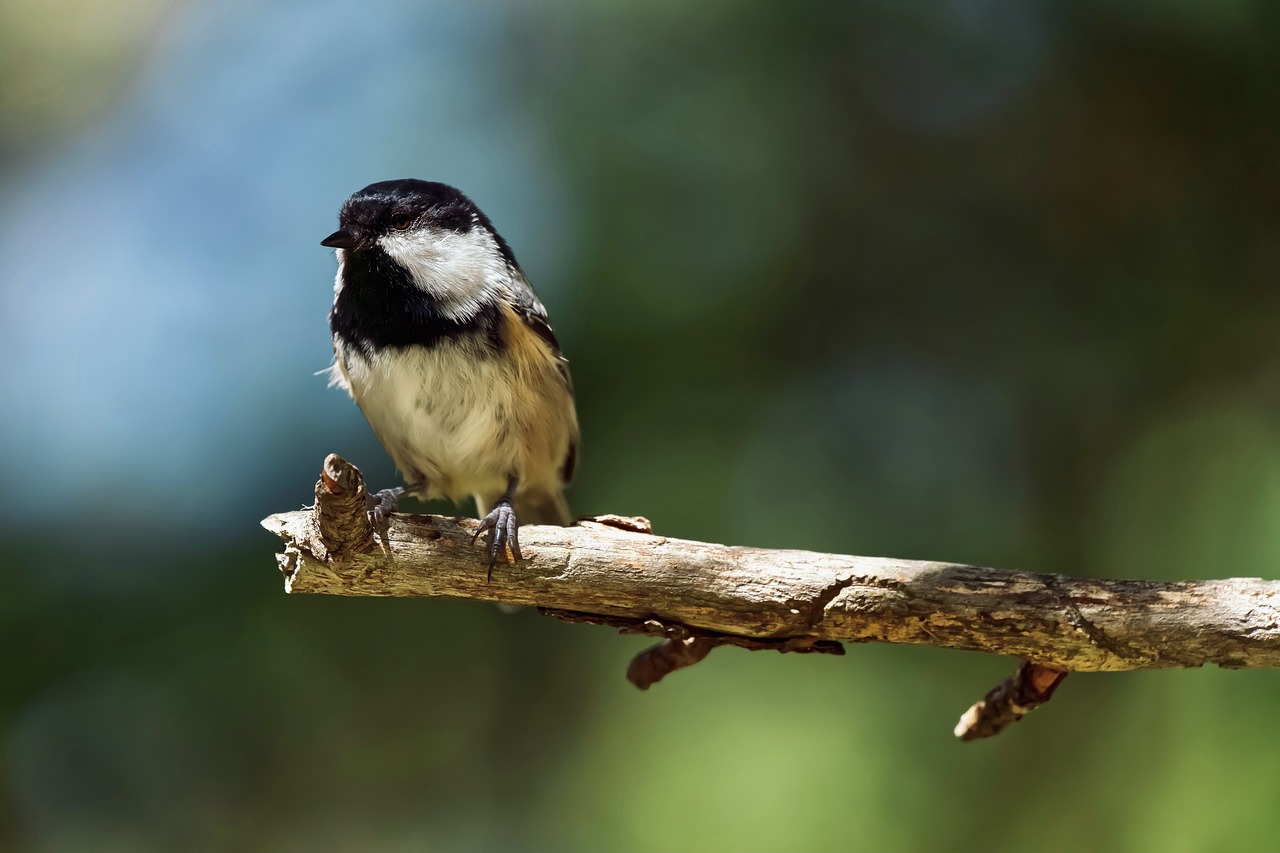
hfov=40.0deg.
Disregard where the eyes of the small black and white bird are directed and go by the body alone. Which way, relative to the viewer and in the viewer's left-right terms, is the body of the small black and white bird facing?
facing the viewer and to the left of the viewer
